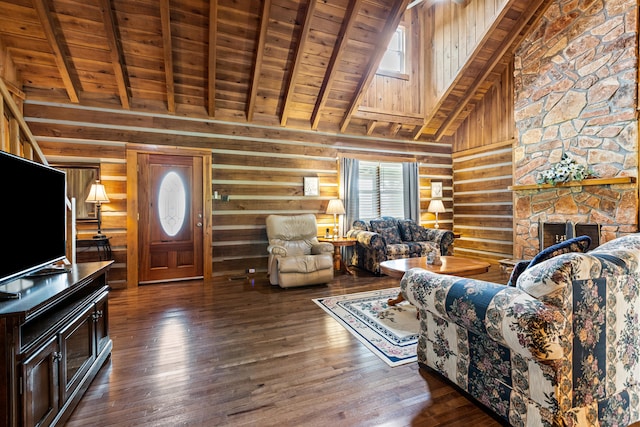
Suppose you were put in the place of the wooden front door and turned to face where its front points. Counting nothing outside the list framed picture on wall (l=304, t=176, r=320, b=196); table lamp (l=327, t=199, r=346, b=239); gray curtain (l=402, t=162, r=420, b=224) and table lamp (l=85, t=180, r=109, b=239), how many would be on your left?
3

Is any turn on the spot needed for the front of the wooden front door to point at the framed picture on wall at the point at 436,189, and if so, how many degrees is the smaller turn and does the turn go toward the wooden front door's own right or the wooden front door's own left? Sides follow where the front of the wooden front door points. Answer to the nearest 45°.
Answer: approximately 90° to the wooden front door's own left

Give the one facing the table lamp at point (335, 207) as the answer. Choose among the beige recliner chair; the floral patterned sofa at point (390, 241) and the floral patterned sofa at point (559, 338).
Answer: the floral patterned sofa at point (559, 338)

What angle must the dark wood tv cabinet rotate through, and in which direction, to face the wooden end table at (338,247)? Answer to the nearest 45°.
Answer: approximately 90° to its left

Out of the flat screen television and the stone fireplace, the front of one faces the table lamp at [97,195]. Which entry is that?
the stone fireplace

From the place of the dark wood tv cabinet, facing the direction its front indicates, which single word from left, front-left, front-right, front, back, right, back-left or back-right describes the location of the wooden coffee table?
front-left

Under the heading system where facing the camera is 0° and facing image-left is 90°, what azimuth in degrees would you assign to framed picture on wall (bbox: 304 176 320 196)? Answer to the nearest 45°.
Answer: approximately 0°

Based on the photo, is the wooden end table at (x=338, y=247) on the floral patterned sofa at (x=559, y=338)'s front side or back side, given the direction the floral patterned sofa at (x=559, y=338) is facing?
on the front side

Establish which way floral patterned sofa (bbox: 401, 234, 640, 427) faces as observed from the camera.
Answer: facing away from the viewer and to the left of the viewer

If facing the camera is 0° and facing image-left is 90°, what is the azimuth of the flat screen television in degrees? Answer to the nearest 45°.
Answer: approximately 315°

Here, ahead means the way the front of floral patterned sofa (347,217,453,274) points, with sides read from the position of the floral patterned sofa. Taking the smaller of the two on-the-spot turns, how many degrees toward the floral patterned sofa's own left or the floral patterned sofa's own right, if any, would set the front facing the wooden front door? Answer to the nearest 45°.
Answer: approximately 90° to the floral patterned sofa's own right

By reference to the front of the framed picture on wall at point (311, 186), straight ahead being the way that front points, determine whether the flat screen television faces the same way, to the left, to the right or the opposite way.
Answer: to the left

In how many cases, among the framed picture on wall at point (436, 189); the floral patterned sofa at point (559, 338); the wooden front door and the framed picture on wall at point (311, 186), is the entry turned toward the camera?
3
